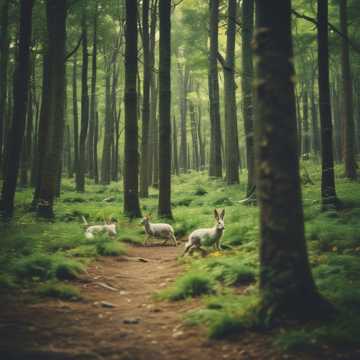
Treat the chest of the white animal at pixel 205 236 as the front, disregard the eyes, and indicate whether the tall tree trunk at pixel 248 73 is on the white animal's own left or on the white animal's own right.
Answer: on the white animal's own left

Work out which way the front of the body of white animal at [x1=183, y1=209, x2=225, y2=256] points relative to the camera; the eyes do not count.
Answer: to the viewer's right

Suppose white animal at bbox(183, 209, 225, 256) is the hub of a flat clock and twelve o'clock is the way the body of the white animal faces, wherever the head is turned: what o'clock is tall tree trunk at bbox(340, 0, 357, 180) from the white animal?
The tall tree trunk is roughly at 10 o'clock from the white animal.

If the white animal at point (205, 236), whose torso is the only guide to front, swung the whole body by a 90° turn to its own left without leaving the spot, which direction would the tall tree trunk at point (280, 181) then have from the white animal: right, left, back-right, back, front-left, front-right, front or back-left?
back

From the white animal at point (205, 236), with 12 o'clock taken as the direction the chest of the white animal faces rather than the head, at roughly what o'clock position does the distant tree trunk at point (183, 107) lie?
The distant tree trunk is roughly at 9 o'clock from the white animal.

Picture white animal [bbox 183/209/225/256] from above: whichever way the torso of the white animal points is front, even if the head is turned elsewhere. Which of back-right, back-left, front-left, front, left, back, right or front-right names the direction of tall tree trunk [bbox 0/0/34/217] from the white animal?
back-left

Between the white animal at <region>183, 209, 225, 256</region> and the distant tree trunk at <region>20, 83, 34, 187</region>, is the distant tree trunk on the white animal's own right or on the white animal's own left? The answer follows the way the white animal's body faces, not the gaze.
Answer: on the white animal's own left

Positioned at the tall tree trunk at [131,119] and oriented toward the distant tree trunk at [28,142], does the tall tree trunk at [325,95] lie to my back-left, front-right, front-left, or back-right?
back-right
